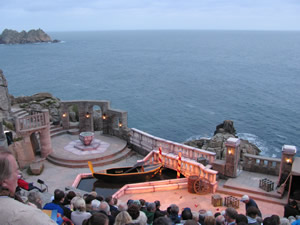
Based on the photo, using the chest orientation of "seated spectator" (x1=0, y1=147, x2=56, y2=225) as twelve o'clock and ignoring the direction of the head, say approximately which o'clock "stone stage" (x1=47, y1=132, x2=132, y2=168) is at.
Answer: The stone stage is roughly at 11 o'clock from the seated spectator.

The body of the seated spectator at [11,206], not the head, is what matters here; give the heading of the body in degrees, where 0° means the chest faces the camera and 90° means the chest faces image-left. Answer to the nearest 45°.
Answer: approximately 225°

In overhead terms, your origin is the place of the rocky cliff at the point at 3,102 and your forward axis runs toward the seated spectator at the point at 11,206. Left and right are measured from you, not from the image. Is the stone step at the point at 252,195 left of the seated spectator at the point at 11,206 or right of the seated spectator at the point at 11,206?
left

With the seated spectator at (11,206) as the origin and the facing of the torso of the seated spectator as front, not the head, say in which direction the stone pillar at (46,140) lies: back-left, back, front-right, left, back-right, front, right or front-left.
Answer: front-left

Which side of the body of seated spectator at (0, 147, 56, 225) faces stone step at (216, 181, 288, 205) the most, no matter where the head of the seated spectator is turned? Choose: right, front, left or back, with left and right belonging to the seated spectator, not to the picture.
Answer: front

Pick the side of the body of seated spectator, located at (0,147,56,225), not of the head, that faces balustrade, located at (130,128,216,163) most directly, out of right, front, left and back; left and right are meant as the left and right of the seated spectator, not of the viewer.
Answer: front

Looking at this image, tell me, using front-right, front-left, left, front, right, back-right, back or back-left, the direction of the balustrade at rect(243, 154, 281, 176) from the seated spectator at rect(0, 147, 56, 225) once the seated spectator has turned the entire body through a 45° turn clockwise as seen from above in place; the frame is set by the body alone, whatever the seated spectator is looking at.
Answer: front-left

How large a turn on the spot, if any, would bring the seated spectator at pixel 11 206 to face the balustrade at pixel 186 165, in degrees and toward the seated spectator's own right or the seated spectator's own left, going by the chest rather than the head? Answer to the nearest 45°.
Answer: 0° — they already face it

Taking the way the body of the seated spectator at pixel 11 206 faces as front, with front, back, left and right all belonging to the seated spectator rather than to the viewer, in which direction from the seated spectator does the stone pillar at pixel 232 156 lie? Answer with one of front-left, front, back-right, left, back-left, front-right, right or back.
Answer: front

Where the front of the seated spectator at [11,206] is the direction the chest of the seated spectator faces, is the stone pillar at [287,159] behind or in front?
in front

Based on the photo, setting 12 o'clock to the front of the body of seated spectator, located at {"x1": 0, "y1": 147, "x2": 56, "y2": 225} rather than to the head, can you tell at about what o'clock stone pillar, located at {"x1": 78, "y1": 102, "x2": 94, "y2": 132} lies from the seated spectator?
The stone pillar is roughly at 11 o'clock from the seated spectator.
